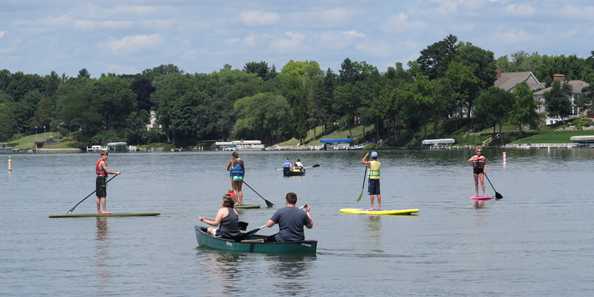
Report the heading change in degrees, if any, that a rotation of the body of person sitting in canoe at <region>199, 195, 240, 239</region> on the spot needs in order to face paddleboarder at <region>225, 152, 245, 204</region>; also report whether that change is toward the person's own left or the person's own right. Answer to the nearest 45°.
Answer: approximately 45° to the person's own right

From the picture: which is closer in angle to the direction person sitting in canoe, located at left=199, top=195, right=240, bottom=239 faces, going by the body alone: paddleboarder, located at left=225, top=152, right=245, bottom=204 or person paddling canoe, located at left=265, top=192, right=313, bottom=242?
the paddleboarder

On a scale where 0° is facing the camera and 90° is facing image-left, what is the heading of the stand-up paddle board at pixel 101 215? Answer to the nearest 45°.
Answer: approximately 270°

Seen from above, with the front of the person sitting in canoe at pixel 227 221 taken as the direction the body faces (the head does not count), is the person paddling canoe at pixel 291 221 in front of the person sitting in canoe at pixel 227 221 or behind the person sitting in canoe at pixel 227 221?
behind

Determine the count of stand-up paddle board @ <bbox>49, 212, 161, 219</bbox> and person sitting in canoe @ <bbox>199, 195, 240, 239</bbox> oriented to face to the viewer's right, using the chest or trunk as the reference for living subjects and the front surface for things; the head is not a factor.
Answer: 1

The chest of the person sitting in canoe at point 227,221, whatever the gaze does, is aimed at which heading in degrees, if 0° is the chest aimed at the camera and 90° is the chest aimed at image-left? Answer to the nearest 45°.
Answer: approximately 135°
